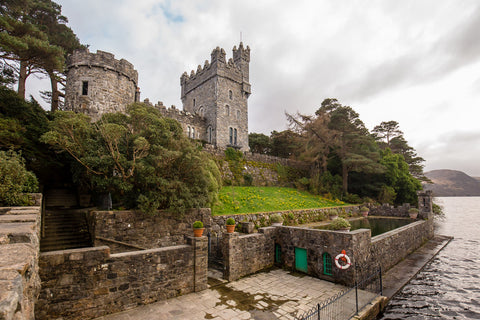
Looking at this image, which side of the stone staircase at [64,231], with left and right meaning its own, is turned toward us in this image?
front

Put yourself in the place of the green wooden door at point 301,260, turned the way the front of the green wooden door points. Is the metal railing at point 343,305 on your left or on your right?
on your left

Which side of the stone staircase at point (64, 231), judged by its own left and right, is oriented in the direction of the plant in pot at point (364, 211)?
left

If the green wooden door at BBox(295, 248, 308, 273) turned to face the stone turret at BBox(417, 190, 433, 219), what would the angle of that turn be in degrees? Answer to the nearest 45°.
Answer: approximately 180°

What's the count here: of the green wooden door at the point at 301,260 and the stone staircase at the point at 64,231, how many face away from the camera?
0

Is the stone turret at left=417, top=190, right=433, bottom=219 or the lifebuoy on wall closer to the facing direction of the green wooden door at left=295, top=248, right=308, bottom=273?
the lifebuoy on wall

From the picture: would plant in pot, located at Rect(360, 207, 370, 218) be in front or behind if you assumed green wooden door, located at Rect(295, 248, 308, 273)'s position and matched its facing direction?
behind

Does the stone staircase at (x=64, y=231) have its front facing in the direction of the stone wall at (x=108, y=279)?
yes

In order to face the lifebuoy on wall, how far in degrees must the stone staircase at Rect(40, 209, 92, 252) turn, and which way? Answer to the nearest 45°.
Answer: approximately 45° to its left

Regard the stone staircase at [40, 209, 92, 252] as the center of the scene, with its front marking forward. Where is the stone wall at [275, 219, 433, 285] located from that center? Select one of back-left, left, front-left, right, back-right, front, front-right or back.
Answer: front-left

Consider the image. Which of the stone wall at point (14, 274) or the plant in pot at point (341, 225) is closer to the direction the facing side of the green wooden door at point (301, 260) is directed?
the stone wall

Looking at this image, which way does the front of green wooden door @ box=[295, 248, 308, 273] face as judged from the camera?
facing the viewer and to the left of the viewer
